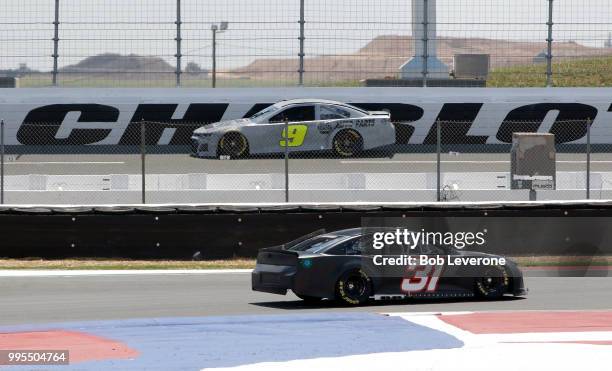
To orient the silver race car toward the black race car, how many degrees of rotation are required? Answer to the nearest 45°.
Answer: approximately 90° to its left

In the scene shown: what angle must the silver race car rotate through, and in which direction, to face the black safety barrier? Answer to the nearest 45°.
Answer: approximately 90° to its left

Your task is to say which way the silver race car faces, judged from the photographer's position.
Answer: facing to the left of the viewer
